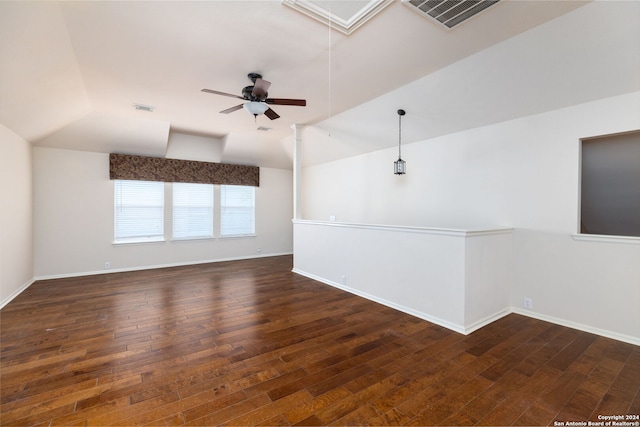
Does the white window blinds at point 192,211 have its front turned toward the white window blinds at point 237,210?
no

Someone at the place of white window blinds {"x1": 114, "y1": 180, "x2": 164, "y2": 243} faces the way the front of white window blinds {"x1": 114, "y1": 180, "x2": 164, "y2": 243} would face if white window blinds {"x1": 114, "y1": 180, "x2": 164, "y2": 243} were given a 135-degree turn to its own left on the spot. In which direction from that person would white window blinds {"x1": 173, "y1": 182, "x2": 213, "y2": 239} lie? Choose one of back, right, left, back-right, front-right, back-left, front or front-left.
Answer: front-right

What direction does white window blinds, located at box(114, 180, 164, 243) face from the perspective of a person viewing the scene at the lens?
facing the viewer

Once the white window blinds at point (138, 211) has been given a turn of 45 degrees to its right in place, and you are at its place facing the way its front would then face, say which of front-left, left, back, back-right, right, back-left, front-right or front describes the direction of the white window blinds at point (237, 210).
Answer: back-left
